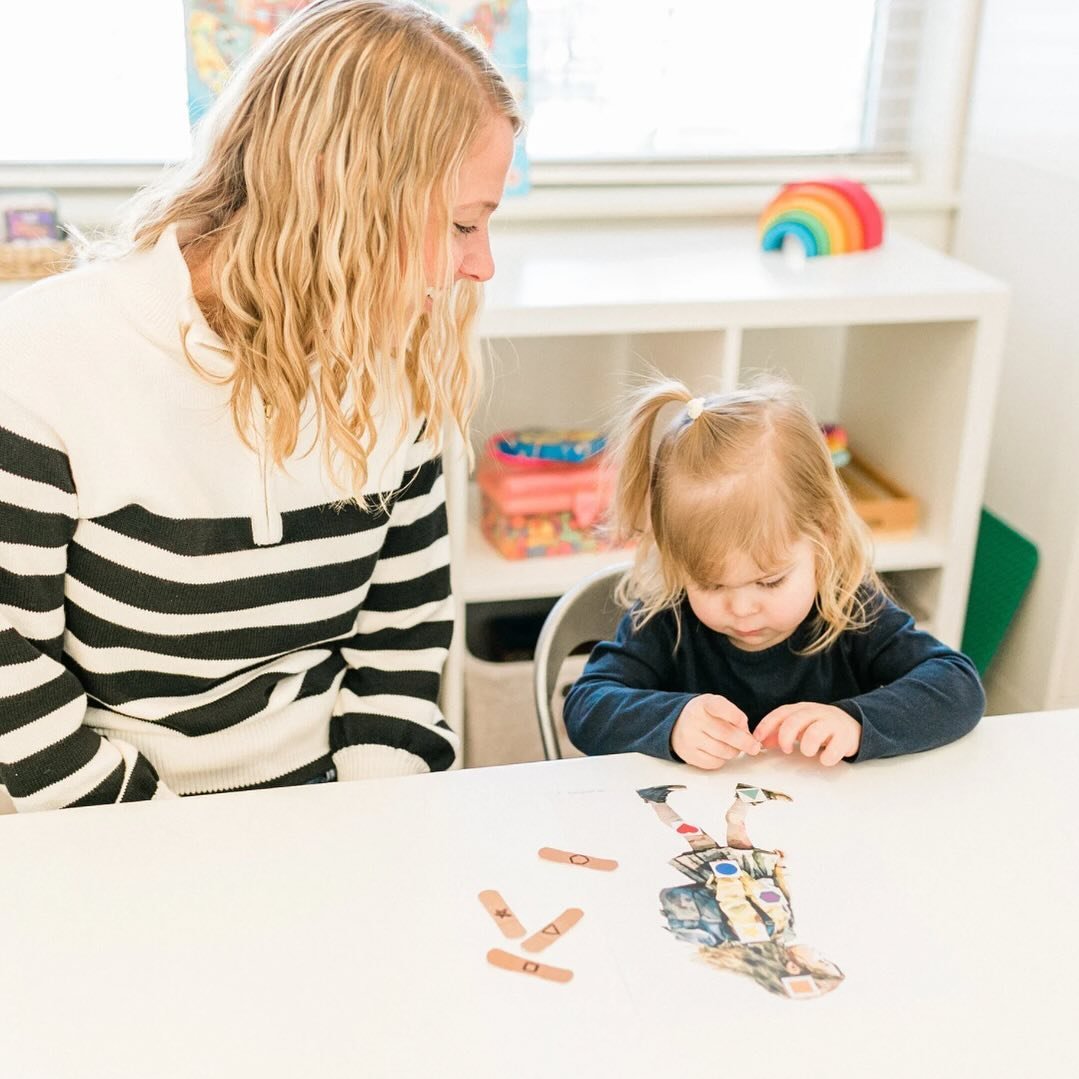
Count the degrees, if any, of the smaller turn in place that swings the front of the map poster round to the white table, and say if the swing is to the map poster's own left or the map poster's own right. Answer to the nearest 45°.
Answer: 0° — it already faces it

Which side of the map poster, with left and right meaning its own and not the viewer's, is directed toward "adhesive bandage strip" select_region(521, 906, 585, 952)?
front

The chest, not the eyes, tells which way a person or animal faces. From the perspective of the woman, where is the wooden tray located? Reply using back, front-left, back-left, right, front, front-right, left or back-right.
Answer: left

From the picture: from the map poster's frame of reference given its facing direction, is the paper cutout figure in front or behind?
in front

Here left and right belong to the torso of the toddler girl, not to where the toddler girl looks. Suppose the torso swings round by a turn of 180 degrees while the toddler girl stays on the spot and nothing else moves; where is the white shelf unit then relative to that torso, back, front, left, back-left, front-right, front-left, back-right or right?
front

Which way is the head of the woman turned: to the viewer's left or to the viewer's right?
to the viewer's right

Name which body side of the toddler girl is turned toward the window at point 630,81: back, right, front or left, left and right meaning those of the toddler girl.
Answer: back

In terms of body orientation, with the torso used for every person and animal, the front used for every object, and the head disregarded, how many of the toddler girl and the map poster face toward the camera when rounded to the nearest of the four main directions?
2

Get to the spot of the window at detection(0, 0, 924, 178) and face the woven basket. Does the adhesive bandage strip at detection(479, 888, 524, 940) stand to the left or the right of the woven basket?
left

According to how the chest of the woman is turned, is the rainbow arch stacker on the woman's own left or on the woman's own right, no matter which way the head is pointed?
on the woman's own left

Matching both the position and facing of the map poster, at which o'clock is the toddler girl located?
The toddler girl is roughly at 11 o'clock from the map poster.
